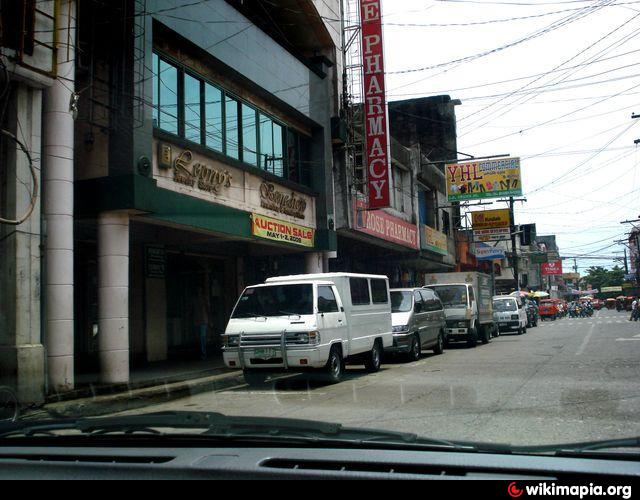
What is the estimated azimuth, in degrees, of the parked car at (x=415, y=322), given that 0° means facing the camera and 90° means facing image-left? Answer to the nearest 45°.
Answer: approximately 45°

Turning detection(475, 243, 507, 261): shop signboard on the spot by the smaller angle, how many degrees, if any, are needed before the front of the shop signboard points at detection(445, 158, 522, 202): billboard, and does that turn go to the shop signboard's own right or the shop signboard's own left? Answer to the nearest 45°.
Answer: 0° — it already faces it

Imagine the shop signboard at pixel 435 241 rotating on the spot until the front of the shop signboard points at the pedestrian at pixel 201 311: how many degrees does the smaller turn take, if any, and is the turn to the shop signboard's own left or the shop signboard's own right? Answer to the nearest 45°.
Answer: approximately 90° to the shop signboard's own right

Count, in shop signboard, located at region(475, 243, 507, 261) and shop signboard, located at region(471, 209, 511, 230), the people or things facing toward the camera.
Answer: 2

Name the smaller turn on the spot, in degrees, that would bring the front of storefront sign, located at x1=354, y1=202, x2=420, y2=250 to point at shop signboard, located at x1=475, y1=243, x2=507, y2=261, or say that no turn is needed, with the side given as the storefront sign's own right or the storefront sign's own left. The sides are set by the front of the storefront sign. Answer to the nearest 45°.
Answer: approximately 135° to the storefront sign's own left

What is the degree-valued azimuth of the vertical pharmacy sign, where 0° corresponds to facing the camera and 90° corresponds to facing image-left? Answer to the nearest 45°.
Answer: approximately 0°

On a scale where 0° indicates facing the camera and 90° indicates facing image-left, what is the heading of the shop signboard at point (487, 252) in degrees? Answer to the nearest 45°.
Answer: approximately 0°

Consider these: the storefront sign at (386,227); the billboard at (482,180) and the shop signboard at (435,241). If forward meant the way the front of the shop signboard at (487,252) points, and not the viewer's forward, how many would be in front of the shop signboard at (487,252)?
3
